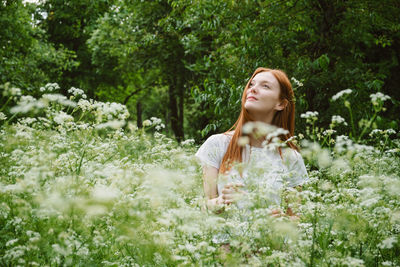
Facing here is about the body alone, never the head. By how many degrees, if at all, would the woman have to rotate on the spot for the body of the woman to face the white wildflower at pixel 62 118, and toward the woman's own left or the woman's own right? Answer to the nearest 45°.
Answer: approximately 45° to the woman's own right

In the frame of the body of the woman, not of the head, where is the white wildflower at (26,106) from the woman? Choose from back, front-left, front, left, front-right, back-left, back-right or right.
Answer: front-right

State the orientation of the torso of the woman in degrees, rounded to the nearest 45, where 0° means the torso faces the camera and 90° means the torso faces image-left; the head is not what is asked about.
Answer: approximately 0°
